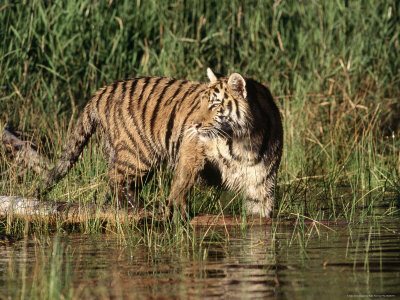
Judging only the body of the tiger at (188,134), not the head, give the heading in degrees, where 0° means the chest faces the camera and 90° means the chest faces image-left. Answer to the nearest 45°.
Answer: approximately 315°
